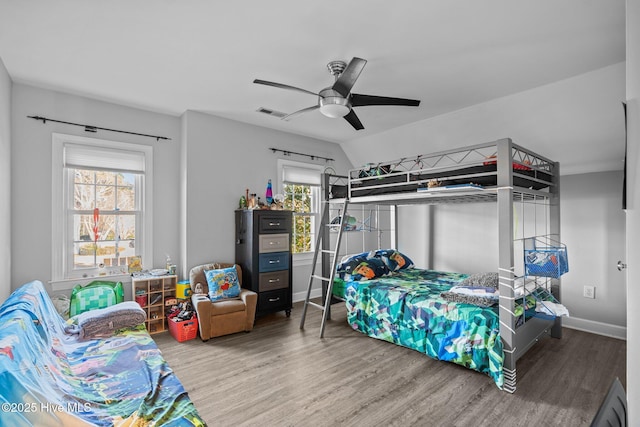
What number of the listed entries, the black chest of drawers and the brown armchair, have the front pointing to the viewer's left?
0

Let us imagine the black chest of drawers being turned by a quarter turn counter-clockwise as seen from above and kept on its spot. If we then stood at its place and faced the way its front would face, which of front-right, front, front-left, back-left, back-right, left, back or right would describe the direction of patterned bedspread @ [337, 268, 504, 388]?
right

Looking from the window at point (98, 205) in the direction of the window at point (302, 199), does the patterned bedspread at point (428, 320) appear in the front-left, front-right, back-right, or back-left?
front-right

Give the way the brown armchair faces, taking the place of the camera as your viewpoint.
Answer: facing the viewer and to the right of the viewer

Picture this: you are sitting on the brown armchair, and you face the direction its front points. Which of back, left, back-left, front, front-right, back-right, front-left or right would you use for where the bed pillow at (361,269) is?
front-left

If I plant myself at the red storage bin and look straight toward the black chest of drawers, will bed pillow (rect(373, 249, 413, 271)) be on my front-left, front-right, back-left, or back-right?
front-right

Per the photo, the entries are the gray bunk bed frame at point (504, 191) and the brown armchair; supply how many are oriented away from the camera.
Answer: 0

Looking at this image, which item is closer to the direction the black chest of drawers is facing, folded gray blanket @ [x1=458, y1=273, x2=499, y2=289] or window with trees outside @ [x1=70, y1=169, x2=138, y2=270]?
the folded gray blanket

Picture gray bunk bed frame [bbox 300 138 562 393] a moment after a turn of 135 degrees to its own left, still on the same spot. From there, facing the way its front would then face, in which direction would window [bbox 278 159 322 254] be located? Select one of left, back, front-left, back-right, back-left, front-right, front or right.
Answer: front-left

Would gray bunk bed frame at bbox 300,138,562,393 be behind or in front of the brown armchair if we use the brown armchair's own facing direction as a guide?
in front

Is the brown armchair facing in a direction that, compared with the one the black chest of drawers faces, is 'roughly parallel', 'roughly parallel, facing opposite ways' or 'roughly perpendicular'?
roughly parallel

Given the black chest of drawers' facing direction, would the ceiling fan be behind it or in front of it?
in front

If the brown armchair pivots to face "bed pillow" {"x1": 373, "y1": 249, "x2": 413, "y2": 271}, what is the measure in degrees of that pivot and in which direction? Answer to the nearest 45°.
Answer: approximately 45° to its left
